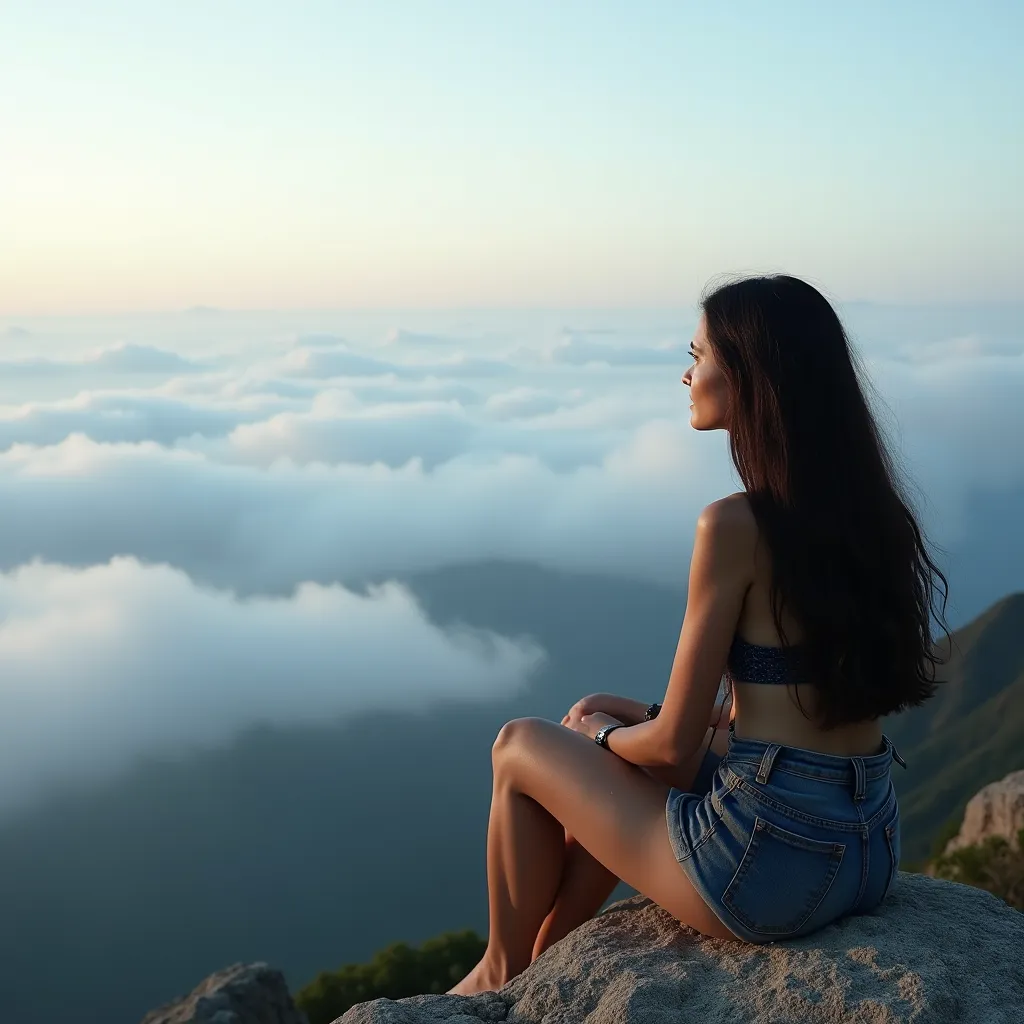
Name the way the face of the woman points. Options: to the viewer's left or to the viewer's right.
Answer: to the viewer's left

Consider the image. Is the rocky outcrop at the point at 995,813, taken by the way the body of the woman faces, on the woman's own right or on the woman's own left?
on the woman's own right

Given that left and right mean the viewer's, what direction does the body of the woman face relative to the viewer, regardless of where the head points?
facing away from the viewer and to the left of the viewer

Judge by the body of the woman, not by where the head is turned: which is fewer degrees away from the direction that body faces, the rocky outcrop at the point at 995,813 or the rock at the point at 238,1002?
the rock

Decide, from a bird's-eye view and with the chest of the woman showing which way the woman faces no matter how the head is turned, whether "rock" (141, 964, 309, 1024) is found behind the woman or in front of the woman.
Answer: in front
